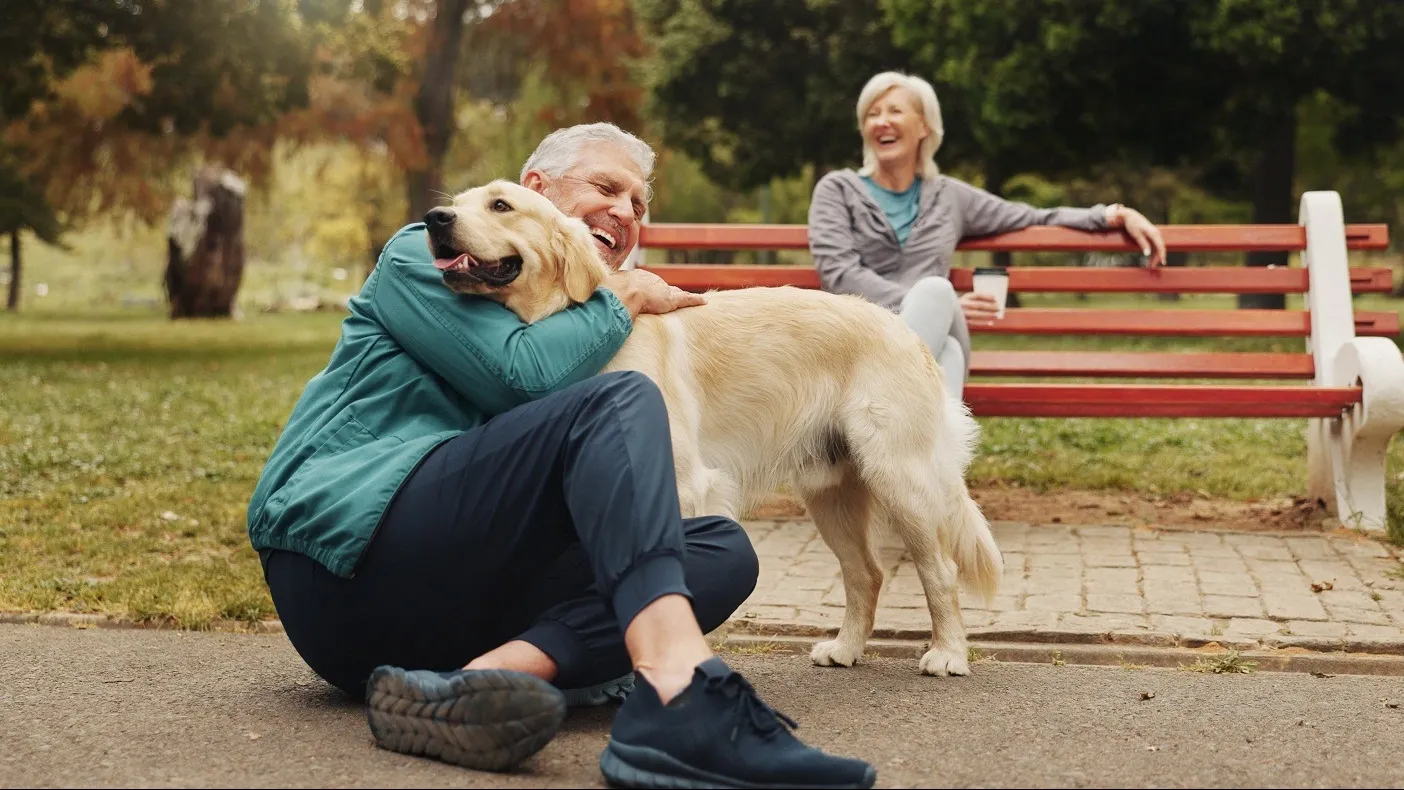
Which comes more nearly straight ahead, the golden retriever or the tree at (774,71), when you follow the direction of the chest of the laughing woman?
the golden retriever

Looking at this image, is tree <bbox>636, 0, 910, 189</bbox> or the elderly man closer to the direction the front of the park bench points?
the elderly man

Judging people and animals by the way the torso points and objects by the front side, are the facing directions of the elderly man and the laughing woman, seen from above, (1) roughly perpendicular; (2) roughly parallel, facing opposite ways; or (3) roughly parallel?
roughly perpendicular

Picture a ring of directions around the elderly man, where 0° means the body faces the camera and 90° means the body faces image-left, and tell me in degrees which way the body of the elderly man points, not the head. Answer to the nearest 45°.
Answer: approximately 270°

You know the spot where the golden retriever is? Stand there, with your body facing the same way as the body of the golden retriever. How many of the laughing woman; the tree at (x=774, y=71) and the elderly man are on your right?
2

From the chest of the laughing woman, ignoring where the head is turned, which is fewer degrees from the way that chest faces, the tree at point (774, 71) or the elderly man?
the elderly man

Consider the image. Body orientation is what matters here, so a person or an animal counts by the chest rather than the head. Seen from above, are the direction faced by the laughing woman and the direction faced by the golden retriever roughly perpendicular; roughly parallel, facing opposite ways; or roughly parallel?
roughly perpendicular

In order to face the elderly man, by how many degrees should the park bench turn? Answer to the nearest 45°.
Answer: approximately 45° to its right

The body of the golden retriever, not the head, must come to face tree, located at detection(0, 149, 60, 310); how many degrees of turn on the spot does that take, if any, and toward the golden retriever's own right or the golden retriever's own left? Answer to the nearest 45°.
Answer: approximately 45° to the golden retriever's own right

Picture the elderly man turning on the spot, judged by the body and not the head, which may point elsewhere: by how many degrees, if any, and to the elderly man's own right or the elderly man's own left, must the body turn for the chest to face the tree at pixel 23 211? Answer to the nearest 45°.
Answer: approximately 90° to the elderly man's own left

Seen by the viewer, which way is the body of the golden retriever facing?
to the viewer's left
